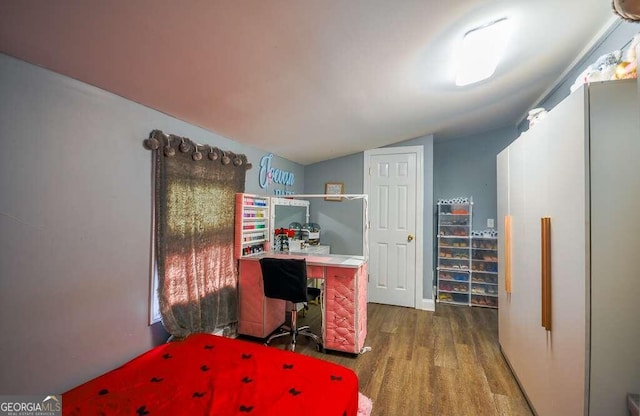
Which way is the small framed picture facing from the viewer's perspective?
toward the camera

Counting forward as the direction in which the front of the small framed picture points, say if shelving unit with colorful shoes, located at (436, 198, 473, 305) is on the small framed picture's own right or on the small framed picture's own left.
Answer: on the small framed picture's own left

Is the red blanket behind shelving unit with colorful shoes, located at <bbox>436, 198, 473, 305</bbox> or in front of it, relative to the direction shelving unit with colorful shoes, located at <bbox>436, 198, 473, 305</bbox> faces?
in front

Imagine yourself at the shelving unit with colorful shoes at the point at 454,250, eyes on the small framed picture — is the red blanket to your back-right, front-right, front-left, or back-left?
front-left

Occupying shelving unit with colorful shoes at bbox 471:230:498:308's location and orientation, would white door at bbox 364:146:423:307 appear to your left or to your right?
on your right

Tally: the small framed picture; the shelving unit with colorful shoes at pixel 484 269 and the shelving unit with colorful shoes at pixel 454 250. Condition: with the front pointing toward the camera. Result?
3

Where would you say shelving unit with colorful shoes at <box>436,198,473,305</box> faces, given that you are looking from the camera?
facing the viewer

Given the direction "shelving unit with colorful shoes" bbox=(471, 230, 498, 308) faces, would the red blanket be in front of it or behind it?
in front

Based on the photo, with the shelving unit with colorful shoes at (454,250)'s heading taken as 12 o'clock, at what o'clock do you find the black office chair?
The black office chair is roughly at 1 o'clock from the shelving unit with colorful shoes.

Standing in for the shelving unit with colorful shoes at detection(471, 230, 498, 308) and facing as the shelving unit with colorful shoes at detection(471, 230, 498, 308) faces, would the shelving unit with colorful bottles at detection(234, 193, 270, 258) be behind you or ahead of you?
ahead

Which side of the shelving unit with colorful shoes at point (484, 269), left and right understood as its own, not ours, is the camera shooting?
front

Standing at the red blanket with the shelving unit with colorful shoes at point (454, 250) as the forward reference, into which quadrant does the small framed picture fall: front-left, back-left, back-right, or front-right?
front-left

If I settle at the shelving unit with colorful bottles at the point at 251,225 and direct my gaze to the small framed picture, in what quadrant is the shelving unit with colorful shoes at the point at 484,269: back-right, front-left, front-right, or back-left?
front-right

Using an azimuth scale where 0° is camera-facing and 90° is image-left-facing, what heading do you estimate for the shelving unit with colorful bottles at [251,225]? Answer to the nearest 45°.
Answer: approximately 315°
